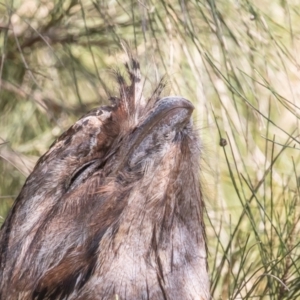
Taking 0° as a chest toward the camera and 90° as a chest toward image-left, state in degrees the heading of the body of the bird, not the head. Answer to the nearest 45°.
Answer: approximately 270°
